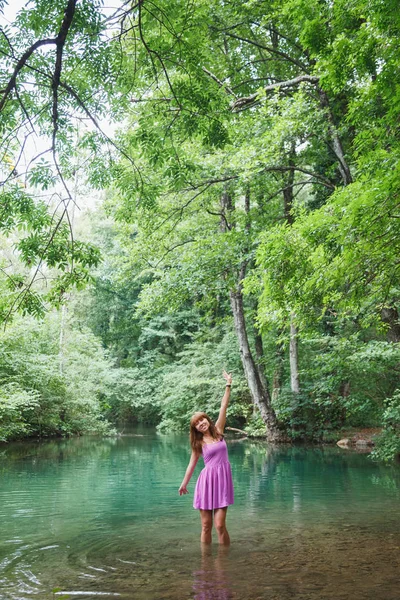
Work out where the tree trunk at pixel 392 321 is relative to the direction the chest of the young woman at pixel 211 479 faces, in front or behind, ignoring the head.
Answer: behind

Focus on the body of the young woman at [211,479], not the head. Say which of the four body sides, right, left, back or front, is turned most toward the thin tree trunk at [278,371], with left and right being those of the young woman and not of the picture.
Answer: back

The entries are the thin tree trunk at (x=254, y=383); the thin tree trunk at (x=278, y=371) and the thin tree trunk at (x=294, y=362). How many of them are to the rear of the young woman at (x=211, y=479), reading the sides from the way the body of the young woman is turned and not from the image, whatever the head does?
3

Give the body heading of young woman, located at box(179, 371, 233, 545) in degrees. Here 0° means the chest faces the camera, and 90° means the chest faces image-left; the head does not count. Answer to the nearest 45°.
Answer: approximately 0°

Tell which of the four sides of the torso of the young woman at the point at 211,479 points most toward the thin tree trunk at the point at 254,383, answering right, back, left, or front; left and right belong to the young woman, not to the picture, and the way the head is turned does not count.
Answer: back

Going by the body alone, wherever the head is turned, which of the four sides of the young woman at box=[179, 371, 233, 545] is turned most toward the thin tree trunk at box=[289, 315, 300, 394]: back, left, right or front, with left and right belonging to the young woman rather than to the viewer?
back
